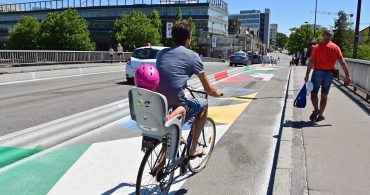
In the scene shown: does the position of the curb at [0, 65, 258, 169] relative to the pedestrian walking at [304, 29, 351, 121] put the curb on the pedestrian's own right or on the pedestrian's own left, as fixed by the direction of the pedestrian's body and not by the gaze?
on the pedestrian's own right

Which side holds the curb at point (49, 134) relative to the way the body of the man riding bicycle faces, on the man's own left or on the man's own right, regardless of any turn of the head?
on the man's own left

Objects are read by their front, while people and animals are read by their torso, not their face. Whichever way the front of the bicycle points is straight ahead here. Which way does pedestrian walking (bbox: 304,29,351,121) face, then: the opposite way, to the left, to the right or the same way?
the opposite way

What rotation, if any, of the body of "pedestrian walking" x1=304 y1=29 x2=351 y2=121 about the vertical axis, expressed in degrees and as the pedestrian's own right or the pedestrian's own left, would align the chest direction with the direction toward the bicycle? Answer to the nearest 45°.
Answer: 0° — they already face it

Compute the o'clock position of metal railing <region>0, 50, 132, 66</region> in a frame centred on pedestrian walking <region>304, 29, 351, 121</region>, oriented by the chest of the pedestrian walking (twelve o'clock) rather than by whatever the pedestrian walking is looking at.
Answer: The metal railing is roughly at 4 o'clock from the pedestrian walking.

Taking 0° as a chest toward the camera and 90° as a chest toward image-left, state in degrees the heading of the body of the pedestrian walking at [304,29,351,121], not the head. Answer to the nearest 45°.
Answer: approximately 0°

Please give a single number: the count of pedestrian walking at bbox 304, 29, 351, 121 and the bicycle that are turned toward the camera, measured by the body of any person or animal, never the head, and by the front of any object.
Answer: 1

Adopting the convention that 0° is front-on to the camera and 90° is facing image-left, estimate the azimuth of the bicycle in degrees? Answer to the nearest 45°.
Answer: approximately 225°
